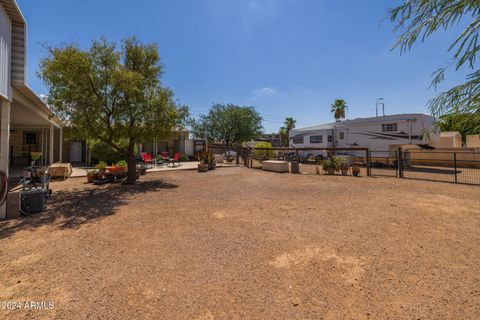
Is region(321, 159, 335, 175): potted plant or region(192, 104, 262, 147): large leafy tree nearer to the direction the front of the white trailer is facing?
the potted plant

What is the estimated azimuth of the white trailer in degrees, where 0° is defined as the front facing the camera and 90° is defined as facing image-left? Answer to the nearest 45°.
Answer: approximately 315°

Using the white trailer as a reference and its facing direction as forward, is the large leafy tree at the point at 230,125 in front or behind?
behind
